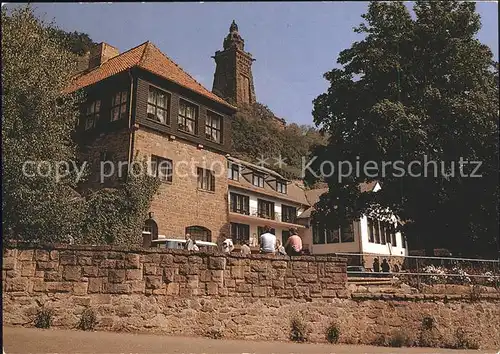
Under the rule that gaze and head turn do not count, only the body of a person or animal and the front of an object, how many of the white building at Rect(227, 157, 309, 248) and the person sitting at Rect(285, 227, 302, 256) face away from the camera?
1

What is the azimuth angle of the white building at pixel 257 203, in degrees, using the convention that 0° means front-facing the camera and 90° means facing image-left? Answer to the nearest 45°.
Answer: approximately 315°

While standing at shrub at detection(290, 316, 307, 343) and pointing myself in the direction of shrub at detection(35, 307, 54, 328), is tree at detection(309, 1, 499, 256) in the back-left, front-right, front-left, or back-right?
back-right

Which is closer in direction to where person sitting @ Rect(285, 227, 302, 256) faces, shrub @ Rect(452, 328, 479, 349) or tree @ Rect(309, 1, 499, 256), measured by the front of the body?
the tree

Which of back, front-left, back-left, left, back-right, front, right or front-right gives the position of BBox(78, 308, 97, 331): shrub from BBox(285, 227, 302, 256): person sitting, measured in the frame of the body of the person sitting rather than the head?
back-left

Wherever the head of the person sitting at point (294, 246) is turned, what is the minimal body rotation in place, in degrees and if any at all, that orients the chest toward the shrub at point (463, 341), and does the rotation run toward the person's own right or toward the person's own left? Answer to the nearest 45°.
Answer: approximately 90° to the person's own right

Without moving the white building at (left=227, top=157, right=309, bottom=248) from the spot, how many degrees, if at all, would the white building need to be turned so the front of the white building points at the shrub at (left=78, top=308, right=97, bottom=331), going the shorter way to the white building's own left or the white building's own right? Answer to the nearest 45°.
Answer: approximately 45° to the white building's own right

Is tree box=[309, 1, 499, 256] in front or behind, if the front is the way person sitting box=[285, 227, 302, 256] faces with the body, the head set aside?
in front

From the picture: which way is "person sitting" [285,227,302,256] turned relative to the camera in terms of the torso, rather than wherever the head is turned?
away from the camera

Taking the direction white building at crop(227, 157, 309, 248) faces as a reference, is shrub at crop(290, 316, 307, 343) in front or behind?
in front

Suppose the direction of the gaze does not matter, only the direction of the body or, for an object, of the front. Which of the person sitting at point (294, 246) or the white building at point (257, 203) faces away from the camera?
the person sitting

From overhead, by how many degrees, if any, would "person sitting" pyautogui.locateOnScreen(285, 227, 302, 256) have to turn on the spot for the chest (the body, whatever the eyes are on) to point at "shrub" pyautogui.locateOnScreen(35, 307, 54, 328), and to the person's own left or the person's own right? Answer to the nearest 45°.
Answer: approximately 135° to the person's own left
